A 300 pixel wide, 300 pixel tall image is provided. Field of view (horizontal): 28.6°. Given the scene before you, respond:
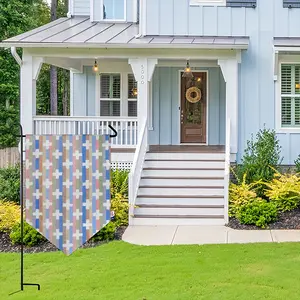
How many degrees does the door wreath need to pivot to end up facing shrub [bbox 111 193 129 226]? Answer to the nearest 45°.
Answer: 0° — it already faces it

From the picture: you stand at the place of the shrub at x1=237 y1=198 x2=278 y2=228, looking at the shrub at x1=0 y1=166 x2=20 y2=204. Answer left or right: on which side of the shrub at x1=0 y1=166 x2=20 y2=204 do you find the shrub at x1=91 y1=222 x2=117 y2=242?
left

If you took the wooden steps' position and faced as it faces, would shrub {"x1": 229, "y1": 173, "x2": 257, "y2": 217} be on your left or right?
on your left

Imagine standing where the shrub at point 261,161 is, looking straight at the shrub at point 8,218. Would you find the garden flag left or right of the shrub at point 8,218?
left

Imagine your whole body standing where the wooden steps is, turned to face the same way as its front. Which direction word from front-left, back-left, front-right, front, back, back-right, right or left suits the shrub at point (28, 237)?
front-right

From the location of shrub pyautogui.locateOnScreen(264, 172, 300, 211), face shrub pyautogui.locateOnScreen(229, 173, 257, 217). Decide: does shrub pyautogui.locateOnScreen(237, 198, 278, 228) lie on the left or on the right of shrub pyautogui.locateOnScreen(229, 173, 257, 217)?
left

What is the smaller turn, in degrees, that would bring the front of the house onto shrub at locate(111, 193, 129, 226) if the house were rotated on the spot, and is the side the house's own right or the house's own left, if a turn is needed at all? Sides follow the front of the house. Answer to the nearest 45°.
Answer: approximately 45° to the house's own right

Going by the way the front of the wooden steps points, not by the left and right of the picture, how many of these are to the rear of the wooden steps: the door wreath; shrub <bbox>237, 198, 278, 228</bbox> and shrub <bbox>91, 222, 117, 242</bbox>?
1

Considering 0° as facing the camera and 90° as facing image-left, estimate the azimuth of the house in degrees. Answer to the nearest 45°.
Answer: approximately 0°

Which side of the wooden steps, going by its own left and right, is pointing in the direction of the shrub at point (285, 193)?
left
